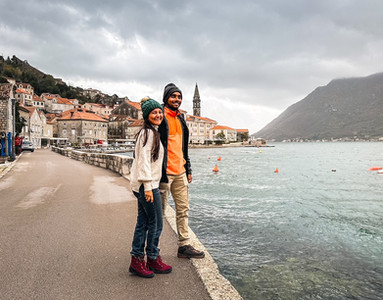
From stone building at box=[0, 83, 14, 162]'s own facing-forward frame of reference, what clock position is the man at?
The man is roughly at 3 o'clock from the stone building.

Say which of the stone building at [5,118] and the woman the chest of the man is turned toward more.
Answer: the woman

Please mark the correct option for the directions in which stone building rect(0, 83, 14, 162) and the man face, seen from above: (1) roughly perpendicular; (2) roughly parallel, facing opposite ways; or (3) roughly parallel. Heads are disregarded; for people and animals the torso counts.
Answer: roughly perpendicular

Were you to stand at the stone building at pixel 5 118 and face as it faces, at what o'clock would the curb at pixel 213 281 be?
The curb is roughly at 3 o'clock from the stone building.

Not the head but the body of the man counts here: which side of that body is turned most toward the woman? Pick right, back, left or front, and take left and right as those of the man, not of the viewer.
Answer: right

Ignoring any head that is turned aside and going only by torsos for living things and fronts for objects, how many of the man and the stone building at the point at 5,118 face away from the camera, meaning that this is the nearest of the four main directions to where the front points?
0

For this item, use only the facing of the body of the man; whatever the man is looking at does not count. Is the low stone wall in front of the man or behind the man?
behind

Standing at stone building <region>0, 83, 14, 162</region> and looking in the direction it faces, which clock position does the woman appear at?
The woman is roughly at 3 o'clock from the stone building.

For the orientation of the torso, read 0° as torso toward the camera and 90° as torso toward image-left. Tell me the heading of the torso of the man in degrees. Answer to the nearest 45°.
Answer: approximately 315°

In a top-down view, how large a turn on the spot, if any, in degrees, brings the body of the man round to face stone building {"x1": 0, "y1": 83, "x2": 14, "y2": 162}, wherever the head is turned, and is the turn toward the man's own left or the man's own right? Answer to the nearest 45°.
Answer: approximately 180°

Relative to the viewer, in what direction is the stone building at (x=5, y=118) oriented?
to the viewer's right

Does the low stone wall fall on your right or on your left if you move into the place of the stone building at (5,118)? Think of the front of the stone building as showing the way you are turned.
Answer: on your right
